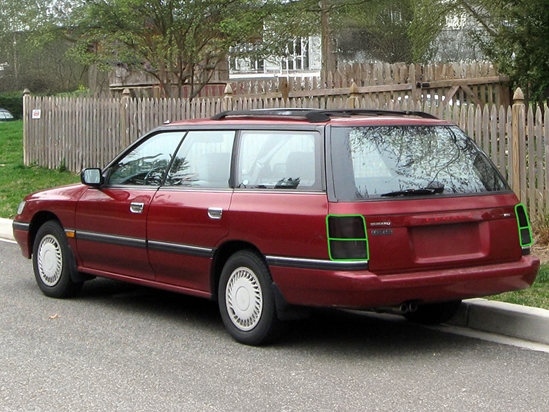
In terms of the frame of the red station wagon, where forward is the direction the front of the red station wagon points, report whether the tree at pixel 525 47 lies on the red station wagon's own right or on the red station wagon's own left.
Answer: on the red station wagon's own right

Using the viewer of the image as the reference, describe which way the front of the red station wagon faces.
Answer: facing away from the viewer and to the left of the viewer

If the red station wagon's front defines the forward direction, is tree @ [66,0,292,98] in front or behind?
in front
